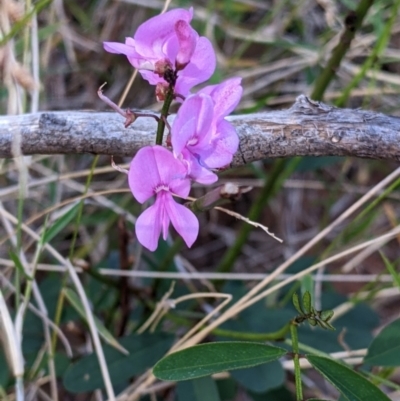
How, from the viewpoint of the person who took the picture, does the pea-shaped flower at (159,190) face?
facing the viewer
